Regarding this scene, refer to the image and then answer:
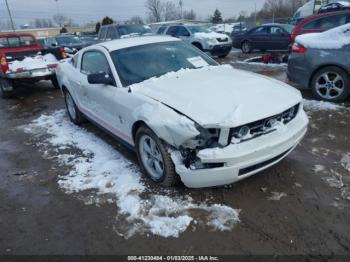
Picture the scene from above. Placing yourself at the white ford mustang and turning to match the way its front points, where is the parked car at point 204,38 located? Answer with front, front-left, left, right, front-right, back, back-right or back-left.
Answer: back-left

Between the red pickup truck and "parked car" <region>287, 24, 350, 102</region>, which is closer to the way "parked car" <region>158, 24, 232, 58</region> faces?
the parked car

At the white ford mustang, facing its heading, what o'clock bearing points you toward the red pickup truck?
The red pickup truck is roughly at 6 o'clock from the white ford mustang.

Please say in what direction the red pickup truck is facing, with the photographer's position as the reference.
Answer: facing away from the viewer and to the left of the viewer

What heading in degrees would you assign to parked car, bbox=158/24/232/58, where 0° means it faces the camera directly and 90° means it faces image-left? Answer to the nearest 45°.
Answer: approximately 315°
